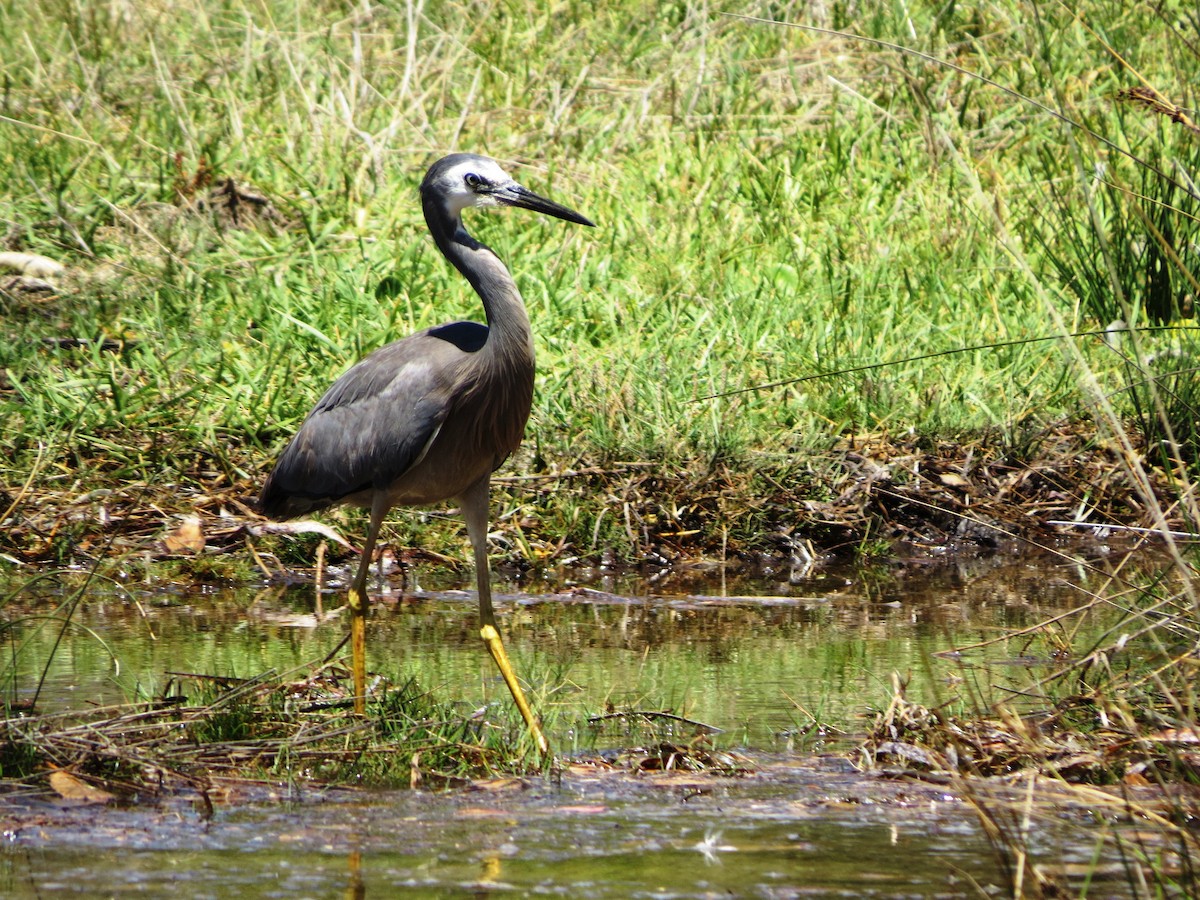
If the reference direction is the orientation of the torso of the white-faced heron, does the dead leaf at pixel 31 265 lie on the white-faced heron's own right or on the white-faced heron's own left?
on the white-faced heron's own left

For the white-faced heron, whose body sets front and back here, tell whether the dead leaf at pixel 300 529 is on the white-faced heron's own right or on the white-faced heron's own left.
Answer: on the white-faced heron's own left

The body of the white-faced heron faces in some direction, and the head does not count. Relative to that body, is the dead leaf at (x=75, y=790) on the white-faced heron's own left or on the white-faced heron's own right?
on the white-faced heron's own right

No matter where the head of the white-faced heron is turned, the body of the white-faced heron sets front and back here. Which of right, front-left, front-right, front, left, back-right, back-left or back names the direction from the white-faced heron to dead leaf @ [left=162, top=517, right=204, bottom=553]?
back-left

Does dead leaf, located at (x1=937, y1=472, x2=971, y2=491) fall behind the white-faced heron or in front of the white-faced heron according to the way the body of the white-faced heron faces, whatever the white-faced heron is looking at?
in front

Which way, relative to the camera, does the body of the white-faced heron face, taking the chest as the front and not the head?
to the viewer's right
